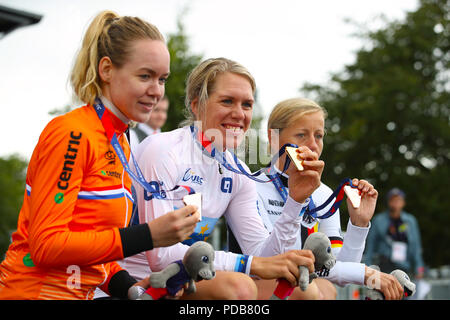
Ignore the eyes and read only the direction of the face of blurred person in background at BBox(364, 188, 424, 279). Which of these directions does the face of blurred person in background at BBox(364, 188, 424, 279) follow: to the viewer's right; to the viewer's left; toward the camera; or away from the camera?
toward the camera

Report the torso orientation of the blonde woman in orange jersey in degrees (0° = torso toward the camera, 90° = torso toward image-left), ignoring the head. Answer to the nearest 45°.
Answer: approximately 315°

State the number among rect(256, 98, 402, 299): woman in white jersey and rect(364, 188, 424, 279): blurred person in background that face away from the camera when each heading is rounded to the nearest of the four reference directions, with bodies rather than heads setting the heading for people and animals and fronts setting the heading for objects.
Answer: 0

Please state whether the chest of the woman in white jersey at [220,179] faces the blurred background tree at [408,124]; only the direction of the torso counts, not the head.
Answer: no

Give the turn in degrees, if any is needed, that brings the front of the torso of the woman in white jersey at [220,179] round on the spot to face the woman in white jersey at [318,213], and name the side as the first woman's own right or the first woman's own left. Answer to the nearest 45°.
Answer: approximately 90° to the first woman's own left

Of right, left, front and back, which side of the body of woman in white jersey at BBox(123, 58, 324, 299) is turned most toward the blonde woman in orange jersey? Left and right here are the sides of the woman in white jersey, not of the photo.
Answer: right

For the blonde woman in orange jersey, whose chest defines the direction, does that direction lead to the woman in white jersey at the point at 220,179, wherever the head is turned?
no

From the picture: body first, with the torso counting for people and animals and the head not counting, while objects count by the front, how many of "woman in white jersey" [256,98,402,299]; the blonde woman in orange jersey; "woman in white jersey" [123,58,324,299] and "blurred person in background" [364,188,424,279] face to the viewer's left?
0

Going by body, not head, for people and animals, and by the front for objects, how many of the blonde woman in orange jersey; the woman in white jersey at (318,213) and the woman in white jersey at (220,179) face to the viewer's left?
0

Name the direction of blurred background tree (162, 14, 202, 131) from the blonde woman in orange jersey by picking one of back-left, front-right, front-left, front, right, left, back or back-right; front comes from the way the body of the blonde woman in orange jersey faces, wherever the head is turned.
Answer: back-left

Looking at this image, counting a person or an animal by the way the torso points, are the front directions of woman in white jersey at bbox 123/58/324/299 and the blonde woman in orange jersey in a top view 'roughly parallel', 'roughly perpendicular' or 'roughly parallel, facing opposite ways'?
roughly parallel

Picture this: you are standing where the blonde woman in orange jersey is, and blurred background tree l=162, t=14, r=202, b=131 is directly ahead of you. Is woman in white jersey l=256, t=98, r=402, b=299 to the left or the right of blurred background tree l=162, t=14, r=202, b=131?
right

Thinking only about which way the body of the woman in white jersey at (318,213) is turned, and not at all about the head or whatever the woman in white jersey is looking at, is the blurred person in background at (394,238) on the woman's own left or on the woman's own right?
on the woman's own left

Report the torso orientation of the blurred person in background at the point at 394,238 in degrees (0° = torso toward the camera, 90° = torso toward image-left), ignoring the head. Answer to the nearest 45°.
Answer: approximately 0°

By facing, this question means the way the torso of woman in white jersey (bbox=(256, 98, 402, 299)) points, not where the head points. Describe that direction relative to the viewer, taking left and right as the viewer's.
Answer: facing the viewer and to the right of the viewer

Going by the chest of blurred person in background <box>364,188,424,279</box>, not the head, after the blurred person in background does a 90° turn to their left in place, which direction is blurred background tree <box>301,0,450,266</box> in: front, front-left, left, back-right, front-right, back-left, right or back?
left

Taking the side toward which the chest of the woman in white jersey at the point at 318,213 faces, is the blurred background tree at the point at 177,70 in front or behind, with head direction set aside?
behind

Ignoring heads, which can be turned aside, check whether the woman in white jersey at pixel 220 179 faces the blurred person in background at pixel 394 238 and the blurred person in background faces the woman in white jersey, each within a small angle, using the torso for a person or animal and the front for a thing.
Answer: no

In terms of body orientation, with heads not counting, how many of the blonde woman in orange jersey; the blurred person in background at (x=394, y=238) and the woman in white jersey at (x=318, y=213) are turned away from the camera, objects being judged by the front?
0
